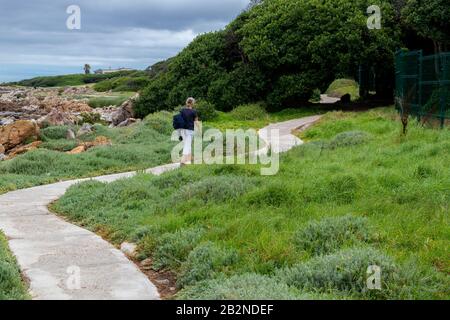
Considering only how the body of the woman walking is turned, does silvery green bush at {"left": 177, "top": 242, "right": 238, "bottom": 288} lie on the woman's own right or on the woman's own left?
on the woman's own right

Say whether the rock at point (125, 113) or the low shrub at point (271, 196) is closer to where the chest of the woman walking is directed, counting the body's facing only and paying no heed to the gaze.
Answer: the rock

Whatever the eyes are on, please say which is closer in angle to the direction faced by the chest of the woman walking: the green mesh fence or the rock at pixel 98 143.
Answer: the green mesh fence

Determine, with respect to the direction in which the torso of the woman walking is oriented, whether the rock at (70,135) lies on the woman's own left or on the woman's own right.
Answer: on the woman's own left

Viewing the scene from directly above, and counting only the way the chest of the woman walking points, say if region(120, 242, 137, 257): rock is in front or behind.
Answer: behind

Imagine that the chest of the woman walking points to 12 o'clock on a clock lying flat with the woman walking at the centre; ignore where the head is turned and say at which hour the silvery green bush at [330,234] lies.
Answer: The silvery green bush is roughly at 4 o'clock from the woman walking.

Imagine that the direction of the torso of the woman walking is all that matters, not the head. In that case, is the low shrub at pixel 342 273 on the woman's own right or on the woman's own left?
on the woman's own right

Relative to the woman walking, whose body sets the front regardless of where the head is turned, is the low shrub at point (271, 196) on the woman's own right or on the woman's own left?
on the woman's own right

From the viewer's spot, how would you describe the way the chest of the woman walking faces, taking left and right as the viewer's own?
facing away from the viewer and to the right of the viewer

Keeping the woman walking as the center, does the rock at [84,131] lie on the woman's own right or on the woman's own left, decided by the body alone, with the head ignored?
on the woman's own left

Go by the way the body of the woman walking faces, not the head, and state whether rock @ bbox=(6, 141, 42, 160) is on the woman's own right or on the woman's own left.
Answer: on the woman's own left

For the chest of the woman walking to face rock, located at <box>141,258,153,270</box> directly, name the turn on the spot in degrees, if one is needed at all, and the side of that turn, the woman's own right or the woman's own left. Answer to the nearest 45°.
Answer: approximately 135° to the woman's own right

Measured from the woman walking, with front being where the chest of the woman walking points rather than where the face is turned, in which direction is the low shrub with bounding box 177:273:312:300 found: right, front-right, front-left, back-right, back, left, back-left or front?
back-right
